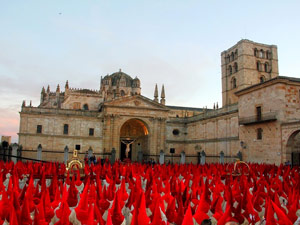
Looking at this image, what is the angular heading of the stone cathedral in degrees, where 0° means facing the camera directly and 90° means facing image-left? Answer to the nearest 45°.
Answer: approximately 0°
